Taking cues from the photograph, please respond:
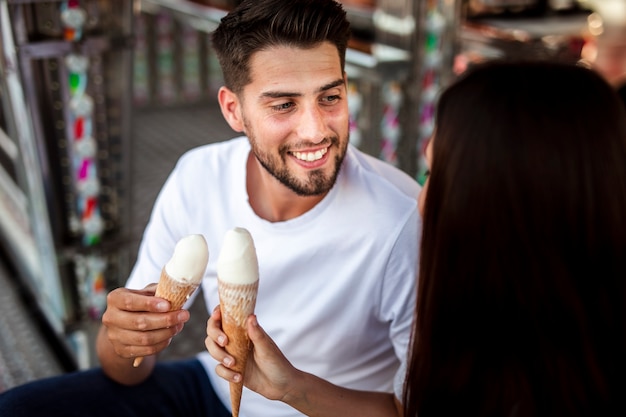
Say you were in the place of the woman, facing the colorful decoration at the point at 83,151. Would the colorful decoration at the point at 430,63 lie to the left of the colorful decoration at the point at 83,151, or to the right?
right

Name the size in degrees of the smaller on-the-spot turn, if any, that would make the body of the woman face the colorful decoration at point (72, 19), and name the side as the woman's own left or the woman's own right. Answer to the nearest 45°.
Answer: approximately 45° to the woman's own left

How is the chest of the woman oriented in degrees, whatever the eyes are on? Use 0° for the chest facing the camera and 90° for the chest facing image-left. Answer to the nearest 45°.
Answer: approximately 180°

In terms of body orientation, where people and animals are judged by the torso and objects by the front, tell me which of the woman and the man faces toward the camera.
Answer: the man

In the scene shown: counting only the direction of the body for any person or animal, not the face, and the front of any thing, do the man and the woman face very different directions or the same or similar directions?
very different directions

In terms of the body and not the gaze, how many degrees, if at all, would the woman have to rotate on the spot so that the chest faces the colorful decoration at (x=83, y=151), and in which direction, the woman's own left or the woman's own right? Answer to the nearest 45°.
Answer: approximately 45° to the woman's own left

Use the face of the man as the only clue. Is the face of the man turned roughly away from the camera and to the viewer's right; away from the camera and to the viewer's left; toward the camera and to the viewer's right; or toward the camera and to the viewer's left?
toward the camera and to the viewer's right

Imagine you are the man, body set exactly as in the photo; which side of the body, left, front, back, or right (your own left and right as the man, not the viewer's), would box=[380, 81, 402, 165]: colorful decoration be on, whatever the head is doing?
back

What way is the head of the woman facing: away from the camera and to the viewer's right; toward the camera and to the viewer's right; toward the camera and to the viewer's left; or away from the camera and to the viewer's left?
away from the camera and to the viewer's left

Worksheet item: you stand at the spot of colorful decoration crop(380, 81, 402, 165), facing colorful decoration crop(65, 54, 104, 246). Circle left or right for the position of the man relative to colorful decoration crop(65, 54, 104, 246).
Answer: left

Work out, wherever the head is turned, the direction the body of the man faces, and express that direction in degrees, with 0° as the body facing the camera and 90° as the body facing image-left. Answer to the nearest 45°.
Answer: approximately 0°

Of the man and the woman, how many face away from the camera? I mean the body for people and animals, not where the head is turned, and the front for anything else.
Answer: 1

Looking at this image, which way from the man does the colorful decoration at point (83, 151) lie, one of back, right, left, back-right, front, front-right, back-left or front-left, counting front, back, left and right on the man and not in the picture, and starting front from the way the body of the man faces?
back-right

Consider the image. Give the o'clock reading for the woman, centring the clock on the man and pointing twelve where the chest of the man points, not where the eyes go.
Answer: The woman is roughly at 11 o'clock from the man.

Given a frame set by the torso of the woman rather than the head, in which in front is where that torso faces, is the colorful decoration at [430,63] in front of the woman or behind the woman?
in front
